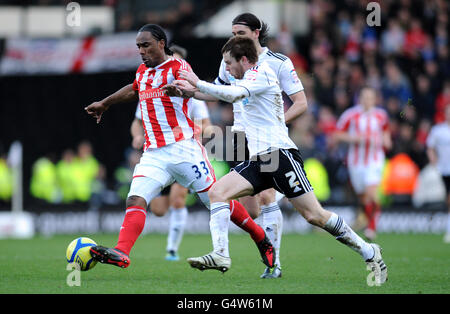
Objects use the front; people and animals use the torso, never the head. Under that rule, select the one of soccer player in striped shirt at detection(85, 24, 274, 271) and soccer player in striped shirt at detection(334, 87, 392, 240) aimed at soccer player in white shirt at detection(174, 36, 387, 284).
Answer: soccer player in striped shirt at detection(334, 87, 392, 240)

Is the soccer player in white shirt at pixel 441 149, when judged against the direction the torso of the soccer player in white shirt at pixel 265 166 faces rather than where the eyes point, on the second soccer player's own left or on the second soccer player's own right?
on the second soccer player's own right

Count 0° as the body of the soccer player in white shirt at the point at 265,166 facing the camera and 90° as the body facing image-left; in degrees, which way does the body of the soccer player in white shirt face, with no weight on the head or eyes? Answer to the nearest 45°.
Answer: approximately 90°

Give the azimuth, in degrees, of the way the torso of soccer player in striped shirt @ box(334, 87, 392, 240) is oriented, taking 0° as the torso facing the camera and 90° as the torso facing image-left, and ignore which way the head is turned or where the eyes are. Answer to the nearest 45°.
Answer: approximately 0°

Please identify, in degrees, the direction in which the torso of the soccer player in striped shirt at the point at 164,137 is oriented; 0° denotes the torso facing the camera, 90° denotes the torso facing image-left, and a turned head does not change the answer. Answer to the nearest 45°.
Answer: approximately 45°

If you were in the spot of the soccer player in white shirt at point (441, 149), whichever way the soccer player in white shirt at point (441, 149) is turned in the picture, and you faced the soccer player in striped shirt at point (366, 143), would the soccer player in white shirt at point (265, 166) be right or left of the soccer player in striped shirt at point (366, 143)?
left

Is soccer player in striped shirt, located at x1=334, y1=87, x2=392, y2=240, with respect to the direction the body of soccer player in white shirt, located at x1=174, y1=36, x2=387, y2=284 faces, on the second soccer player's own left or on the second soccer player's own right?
on the second soccer player's own right

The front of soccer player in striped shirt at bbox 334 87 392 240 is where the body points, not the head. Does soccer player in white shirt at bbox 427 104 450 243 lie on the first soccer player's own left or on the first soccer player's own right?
on the first soccer player's own left

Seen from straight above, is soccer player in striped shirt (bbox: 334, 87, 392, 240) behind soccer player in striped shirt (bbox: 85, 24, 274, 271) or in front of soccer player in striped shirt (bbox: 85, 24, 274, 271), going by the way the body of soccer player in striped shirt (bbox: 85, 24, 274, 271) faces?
behind
